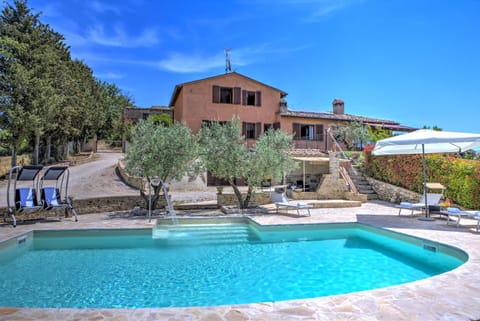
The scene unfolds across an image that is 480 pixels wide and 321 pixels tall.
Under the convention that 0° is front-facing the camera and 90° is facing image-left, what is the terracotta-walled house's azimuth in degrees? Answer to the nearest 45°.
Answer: approximately 0°

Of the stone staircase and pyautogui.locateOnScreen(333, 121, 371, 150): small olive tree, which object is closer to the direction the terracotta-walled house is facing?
the stone staircase

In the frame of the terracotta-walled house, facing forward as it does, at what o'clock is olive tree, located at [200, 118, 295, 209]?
The olive tree is roughly at 12 o'clock from the terracotta-walled house.

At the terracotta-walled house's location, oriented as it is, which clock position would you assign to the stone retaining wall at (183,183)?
The stone retaining wall is roughly at 1 o'clock from the terracotta-walled house.

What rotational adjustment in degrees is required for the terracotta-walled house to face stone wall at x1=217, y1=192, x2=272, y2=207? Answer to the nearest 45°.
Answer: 0° — it already faces it

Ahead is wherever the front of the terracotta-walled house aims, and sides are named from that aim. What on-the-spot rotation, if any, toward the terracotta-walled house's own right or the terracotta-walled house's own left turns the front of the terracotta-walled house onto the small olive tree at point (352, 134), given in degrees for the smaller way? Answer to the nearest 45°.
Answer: approximately 90° to the terracotta-walled house's own left

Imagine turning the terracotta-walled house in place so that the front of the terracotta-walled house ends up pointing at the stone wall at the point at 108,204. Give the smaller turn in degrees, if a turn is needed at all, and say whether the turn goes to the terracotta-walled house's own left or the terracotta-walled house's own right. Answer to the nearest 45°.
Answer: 0° — it already faces it
